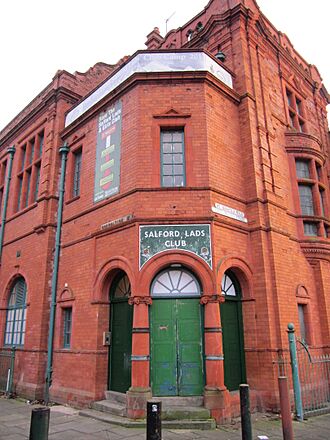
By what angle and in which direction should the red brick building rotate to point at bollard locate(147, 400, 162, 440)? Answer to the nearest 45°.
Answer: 0° — it already faces it

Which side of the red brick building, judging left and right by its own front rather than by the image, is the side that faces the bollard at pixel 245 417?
front

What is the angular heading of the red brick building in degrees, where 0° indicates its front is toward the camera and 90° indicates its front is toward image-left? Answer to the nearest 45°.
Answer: approximately 0°

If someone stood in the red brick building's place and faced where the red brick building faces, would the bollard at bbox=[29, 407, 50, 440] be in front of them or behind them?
in front
